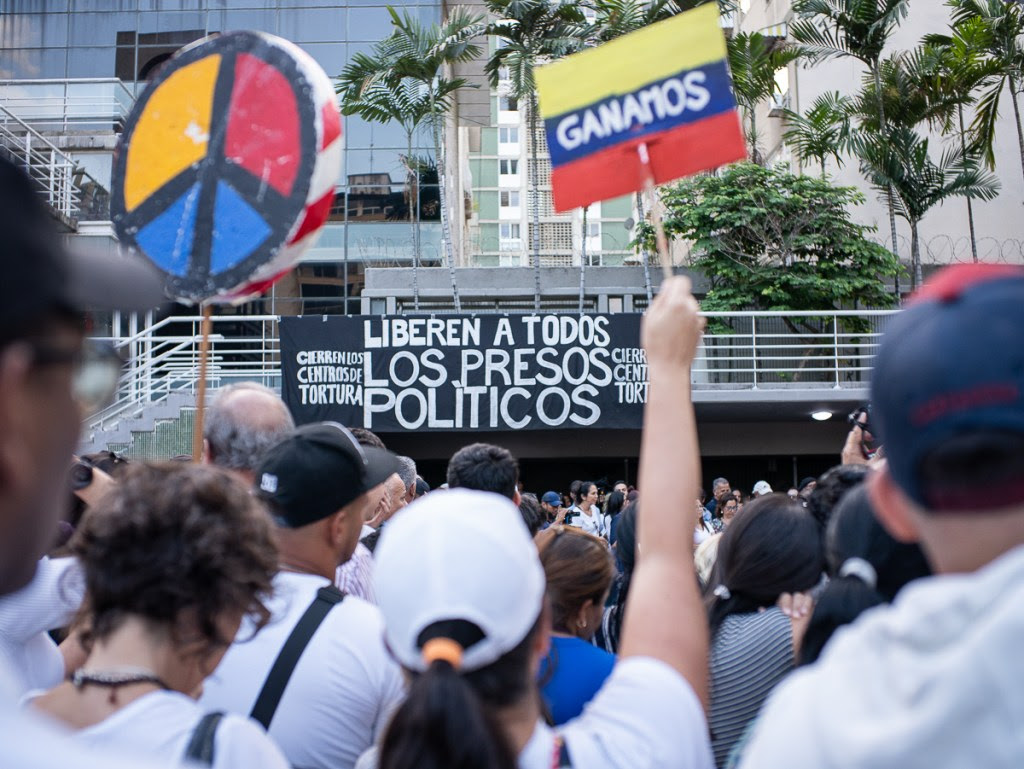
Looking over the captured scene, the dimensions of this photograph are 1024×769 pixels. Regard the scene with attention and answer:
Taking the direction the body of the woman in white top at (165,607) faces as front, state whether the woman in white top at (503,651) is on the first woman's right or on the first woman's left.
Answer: on the first woman's right

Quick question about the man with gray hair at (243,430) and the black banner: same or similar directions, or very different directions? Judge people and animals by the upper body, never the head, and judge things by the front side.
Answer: very different directions

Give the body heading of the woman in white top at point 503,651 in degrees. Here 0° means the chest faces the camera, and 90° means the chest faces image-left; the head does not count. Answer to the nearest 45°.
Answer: approximately 180°

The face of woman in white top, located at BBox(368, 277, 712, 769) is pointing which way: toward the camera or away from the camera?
away from the camera

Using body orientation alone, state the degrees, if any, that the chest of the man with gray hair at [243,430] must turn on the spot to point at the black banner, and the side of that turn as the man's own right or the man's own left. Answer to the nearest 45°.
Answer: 0° — they already face it

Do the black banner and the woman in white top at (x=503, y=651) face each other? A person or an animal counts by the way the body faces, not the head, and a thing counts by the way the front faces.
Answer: yes

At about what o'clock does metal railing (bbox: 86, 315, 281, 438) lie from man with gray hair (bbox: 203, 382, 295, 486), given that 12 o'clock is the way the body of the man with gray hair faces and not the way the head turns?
The metal railing is roughly at 12 o'clock from the man with gray hair.

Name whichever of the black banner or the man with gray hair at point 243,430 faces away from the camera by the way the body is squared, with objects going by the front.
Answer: the man with gray hair

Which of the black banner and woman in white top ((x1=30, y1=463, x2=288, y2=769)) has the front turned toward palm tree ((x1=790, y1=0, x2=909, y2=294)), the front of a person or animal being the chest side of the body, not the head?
the woman in white top

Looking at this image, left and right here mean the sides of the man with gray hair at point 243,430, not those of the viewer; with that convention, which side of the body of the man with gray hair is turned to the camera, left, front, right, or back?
back

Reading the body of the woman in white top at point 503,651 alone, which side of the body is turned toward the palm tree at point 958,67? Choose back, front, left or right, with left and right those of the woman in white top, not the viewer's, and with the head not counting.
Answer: front

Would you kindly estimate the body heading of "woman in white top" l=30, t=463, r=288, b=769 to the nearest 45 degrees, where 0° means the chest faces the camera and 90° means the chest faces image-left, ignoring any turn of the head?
approximately 225°
